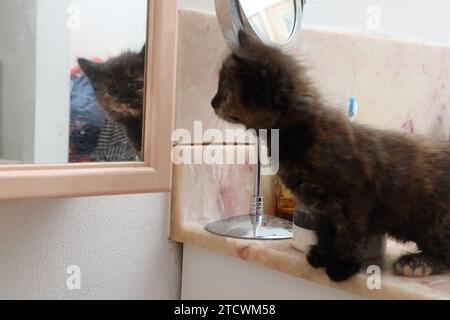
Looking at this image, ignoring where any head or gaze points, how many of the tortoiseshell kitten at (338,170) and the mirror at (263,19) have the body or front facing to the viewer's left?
1

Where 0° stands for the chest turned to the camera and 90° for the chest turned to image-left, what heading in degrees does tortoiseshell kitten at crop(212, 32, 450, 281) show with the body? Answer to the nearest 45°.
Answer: approximately 90°
